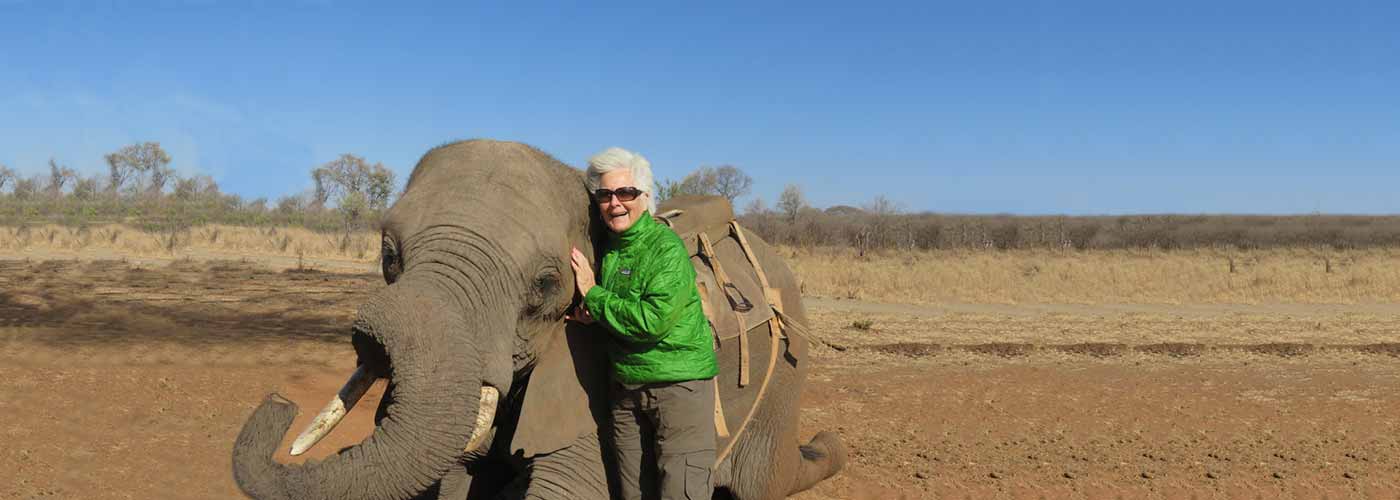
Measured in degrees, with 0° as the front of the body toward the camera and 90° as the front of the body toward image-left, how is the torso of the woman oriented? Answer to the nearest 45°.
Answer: approximately 45°

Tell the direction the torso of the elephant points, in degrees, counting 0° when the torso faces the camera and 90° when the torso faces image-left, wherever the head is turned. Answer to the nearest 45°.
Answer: approximately 45°
